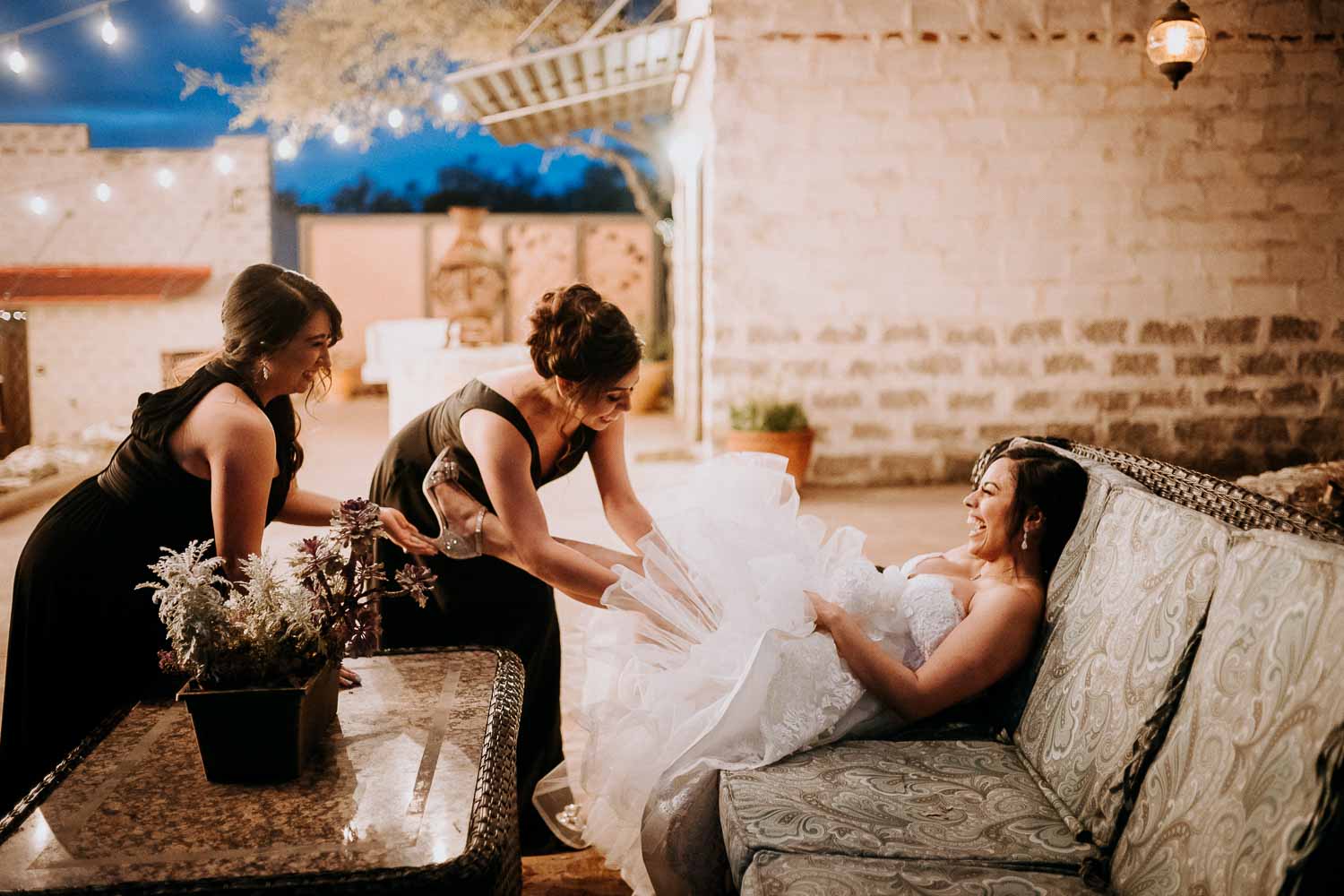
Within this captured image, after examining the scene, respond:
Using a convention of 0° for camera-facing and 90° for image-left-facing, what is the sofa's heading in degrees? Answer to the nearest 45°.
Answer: approximately 45°

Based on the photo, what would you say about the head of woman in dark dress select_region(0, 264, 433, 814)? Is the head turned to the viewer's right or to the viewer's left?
to the viewer's right

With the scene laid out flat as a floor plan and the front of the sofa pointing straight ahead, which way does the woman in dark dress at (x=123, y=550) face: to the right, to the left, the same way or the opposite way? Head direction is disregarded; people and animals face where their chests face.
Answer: the opposite way

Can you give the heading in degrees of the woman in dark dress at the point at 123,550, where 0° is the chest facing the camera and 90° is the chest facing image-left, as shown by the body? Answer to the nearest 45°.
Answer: approximately 270°

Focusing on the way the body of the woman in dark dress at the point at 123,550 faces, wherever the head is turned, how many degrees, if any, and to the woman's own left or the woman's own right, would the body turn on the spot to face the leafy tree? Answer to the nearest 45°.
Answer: approximately 90° to the woman's own left

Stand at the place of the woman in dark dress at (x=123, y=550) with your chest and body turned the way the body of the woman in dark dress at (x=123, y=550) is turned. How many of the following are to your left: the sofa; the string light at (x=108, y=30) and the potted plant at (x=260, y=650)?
1

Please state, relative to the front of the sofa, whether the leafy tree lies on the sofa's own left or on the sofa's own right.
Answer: on the sofa's own right

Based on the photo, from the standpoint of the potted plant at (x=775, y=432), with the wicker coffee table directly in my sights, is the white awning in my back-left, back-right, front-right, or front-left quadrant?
back-right

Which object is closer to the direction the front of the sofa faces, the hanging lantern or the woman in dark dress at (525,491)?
the woman in dark dress

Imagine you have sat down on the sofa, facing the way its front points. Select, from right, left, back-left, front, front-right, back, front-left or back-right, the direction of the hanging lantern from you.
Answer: back-right
